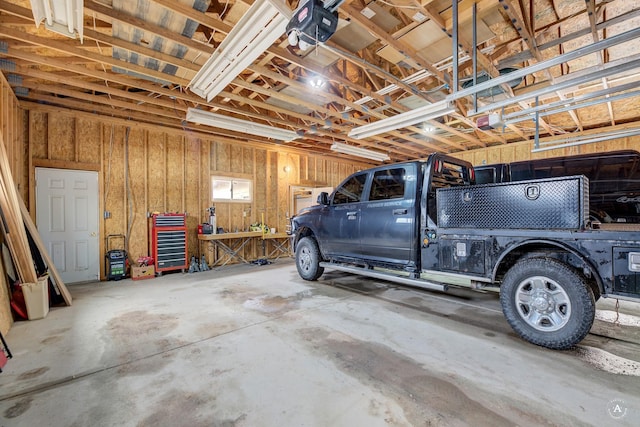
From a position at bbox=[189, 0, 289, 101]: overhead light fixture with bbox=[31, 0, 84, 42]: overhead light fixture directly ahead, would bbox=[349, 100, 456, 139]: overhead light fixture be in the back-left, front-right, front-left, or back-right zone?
back-right

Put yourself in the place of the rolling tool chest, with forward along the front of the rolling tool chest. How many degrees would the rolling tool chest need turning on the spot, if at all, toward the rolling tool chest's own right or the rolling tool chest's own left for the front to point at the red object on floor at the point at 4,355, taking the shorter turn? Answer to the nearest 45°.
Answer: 0° — it already faces it

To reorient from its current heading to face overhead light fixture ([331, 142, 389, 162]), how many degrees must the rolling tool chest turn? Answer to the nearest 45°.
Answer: approximately 90° to its left

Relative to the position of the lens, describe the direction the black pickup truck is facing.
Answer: facing away from the viewer and to the left of the viewer

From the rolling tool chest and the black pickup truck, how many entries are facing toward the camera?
1

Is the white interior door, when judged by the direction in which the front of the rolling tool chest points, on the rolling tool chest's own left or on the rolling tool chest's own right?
on the rolling tool chest's own right

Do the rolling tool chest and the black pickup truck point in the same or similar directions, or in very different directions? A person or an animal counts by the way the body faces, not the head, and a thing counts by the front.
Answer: very different directions

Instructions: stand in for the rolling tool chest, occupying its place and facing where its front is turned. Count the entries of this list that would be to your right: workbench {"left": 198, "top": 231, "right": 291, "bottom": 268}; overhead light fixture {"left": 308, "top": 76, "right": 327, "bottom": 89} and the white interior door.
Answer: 1

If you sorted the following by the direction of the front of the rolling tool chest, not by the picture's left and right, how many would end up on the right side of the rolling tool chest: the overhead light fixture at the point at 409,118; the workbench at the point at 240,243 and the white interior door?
1

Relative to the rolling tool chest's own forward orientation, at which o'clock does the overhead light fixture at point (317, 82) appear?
The overhead light fixture is roughly at 11 o'clock from the rolling tool chest.
